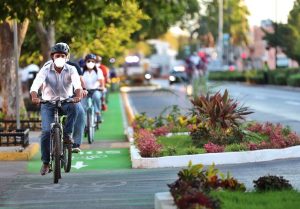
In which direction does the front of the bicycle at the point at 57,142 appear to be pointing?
toward the camera

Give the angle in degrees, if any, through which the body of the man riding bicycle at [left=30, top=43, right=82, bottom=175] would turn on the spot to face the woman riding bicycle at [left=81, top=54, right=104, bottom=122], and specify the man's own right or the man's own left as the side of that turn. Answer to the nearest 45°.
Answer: approximately 180°

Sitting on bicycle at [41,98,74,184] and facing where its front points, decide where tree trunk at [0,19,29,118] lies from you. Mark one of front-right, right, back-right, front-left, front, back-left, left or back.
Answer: back

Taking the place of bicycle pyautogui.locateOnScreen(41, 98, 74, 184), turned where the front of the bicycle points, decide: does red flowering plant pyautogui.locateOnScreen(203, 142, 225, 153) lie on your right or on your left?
on your left

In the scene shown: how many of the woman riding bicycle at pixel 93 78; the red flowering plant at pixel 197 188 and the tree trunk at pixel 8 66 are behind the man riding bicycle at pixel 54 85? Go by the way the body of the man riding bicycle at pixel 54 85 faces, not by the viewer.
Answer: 2

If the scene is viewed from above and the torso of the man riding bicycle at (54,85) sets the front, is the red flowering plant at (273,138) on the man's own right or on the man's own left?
on the man's own left

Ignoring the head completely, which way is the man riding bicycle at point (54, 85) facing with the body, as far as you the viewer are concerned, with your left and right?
facing the viewer
